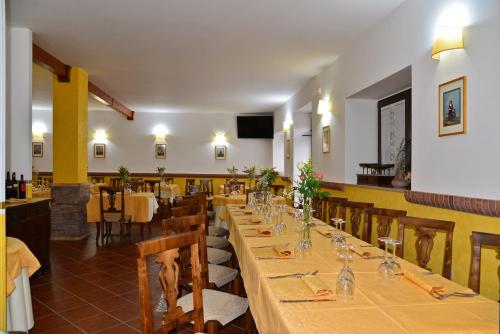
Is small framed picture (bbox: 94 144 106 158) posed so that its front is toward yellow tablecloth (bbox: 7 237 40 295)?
yes

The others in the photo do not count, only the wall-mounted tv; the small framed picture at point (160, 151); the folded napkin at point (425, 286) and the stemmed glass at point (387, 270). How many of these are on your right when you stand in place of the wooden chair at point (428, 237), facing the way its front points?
2

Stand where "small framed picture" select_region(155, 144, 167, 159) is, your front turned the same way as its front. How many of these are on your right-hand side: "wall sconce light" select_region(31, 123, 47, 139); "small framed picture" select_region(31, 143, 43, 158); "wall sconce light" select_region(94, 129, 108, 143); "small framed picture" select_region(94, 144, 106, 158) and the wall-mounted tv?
4

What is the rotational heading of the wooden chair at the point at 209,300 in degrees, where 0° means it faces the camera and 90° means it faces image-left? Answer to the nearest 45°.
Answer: approximately 315°

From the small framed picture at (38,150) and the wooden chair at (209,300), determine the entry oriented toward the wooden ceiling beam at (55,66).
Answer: the small framed picture

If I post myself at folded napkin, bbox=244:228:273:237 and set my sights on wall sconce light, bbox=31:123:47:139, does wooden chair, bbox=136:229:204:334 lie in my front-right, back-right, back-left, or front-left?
back-left

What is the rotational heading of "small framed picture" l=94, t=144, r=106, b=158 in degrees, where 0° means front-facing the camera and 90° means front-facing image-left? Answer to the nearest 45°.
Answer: approximately 0°

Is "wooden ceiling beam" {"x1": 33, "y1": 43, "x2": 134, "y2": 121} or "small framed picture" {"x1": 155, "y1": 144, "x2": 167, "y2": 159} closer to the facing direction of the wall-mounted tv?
the wooden ceiling beam
